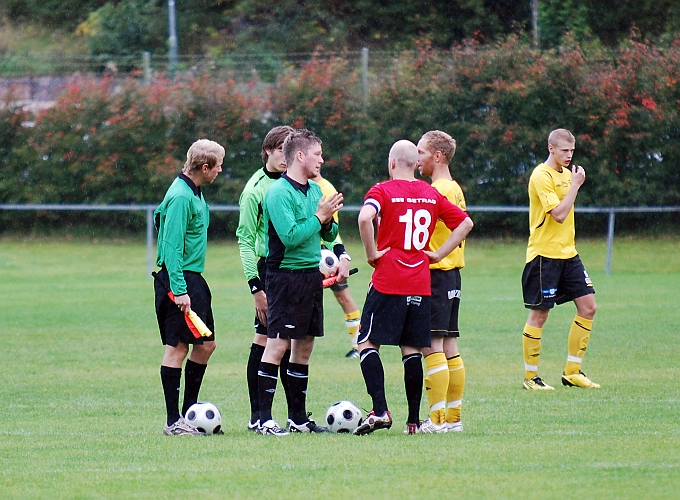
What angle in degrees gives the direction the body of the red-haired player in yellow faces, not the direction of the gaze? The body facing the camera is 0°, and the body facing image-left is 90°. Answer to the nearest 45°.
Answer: approximately 90°

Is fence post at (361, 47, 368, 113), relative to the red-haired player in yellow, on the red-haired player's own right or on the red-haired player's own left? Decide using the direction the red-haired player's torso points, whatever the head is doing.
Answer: on the red-haired player's own right

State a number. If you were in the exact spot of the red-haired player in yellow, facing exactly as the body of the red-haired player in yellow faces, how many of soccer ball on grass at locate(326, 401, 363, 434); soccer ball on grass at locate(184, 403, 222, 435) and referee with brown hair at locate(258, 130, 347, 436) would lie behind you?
0

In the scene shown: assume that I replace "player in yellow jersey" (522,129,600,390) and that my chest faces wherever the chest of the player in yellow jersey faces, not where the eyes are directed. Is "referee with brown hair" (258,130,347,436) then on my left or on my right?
on my right

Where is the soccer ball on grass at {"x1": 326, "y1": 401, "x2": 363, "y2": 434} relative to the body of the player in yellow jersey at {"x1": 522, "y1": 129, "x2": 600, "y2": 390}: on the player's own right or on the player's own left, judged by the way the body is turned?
on the player's own right

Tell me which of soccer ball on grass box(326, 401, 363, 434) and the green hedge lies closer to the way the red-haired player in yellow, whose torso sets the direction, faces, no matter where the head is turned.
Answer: the soccer ball on grass

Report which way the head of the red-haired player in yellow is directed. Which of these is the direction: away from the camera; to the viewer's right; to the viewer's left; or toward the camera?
to the viewer's left

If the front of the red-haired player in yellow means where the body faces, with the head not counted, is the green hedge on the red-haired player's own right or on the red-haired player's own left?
on the red-haired player's own right

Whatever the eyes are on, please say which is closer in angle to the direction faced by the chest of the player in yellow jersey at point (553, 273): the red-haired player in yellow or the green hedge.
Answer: the red-haired player in yellow

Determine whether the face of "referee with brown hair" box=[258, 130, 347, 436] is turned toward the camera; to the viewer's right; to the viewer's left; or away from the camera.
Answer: to the viewer's right

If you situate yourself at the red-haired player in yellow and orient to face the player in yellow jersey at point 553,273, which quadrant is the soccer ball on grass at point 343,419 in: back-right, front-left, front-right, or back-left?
back-left
